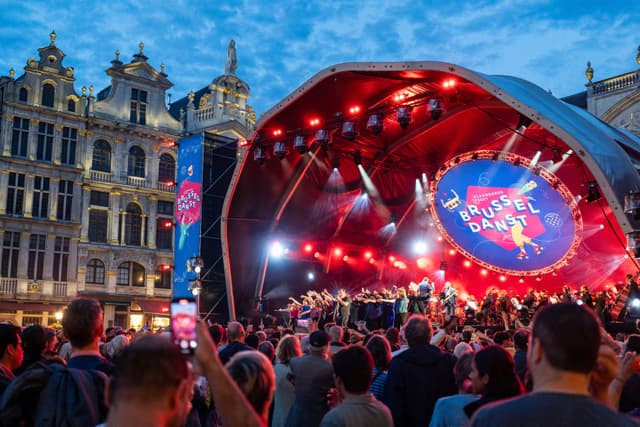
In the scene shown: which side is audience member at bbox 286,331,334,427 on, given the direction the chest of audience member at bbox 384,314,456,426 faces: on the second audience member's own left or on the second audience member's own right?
on the second audience member's own left

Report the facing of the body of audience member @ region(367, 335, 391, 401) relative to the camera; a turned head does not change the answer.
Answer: away from the camera

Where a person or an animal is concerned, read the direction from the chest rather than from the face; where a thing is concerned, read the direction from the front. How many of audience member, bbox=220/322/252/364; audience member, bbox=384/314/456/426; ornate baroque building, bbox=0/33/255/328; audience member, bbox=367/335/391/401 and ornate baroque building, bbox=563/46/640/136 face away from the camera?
3

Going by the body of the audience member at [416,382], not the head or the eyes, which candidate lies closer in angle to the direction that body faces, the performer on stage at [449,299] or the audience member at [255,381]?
the performer on stage

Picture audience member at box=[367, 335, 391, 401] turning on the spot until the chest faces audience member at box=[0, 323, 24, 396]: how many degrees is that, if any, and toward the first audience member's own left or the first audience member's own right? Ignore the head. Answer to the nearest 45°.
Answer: approximately 135° to the first audience member's own left

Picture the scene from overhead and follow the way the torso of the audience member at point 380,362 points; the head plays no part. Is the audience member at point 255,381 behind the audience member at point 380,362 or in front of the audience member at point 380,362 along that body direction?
behind

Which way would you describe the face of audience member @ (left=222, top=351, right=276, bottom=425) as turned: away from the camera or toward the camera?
away from the camera

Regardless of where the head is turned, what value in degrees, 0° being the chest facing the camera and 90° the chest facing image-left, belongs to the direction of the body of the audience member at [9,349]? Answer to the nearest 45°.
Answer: approximately 225°

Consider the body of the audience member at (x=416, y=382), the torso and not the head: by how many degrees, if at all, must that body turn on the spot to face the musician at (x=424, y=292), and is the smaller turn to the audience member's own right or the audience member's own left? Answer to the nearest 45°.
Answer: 0° — they already face them
